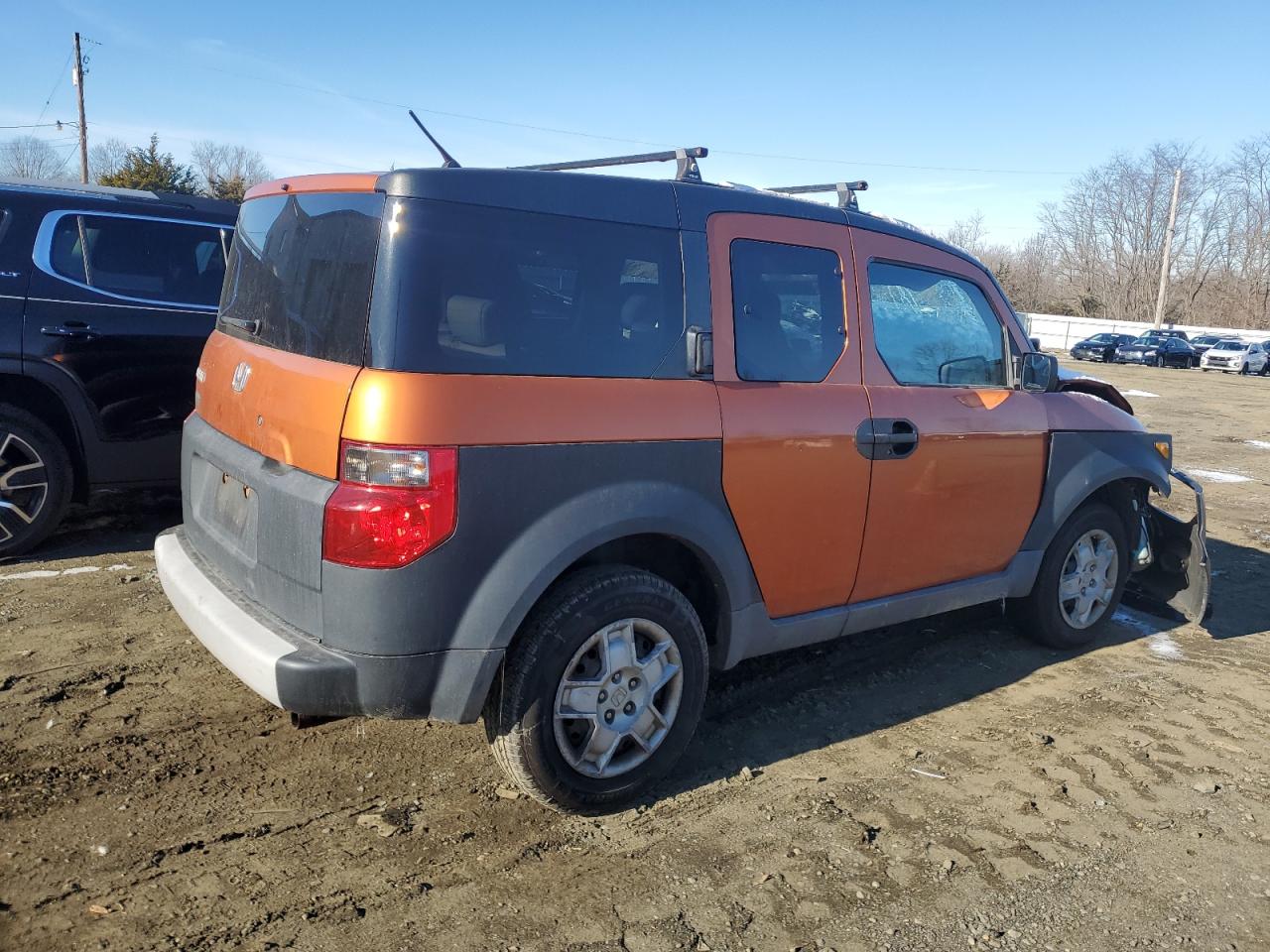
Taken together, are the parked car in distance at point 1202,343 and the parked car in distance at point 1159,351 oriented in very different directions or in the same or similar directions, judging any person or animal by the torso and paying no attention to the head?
same or similar directions

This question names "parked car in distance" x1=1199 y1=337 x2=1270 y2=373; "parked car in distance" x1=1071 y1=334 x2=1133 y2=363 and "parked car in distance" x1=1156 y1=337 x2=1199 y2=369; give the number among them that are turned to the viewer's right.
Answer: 0

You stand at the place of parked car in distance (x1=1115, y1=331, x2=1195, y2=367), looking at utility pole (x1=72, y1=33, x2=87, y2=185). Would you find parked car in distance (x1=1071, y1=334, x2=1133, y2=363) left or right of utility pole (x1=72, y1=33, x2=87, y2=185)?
right

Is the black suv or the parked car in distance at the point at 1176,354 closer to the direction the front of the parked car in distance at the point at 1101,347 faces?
the black suv

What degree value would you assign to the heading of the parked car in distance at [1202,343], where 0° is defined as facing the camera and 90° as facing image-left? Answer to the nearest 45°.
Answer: approximately 45°

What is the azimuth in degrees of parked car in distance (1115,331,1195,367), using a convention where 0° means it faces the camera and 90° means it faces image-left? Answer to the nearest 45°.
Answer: approximately 45°

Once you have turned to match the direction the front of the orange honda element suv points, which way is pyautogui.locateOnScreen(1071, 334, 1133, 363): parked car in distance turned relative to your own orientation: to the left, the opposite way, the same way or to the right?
the opposite way

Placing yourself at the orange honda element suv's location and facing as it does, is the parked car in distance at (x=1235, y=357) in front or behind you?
in front

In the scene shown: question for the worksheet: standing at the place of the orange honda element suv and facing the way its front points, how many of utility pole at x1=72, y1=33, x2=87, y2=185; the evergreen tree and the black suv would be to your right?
0

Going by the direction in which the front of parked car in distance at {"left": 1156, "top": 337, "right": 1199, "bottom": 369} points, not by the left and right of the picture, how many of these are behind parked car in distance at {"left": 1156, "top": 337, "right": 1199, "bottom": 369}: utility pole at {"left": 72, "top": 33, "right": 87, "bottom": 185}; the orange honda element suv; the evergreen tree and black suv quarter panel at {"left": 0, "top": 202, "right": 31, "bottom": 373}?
0

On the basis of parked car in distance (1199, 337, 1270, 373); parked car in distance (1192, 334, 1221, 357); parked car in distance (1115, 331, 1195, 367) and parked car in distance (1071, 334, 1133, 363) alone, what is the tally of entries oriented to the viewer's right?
0

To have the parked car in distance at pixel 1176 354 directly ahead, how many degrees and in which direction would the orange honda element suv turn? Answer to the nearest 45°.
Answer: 0° — it already faces it

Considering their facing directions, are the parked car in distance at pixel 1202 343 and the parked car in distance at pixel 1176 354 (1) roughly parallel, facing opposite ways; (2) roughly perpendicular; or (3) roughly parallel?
roughly parallel

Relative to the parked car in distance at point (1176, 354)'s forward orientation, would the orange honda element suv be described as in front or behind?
in front

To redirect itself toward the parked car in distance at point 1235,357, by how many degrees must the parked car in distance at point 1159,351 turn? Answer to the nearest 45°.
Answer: approximately 135° to its left

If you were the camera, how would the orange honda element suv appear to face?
facing away from the viewer and to the right of the viewer

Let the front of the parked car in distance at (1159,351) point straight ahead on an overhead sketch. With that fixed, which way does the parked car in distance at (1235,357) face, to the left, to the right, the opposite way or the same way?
the same way

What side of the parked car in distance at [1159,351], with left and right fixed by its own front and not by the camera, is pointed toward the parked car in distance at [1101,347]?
right
